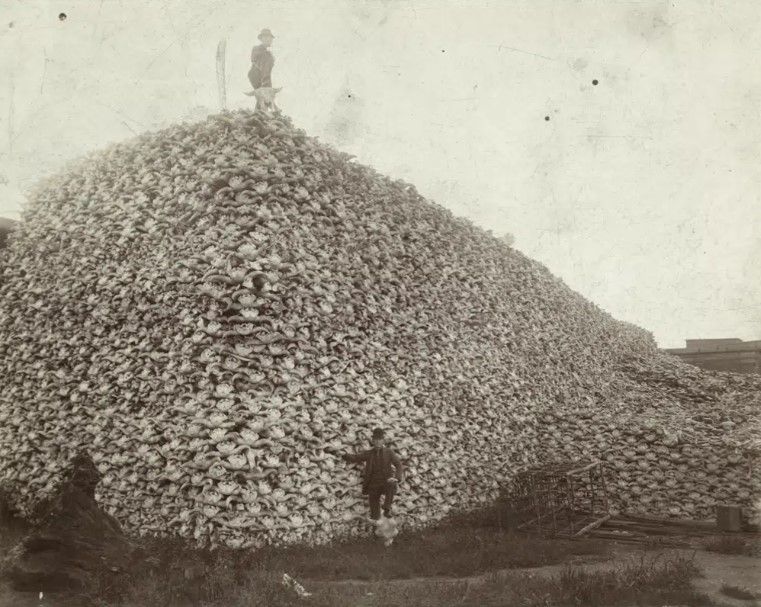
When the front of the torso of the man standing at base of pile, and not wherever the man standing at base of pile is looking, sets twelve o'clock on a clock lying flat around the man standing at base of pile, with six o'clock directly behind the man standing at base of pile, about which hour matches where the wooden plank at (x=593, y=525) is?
The wooden plank is roughly at 8 o'clock from the man standing at base of pile.

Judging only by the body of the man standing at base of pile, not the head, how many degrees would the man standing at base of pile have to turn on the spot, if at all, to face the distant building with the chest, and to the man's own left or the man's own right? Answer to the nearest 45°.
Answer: approximately 135° to the man's own left

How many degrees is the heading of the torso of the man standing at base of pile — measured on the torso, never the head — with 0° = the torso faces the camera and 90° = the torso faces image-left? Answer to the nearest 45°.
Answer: approximately 0°
